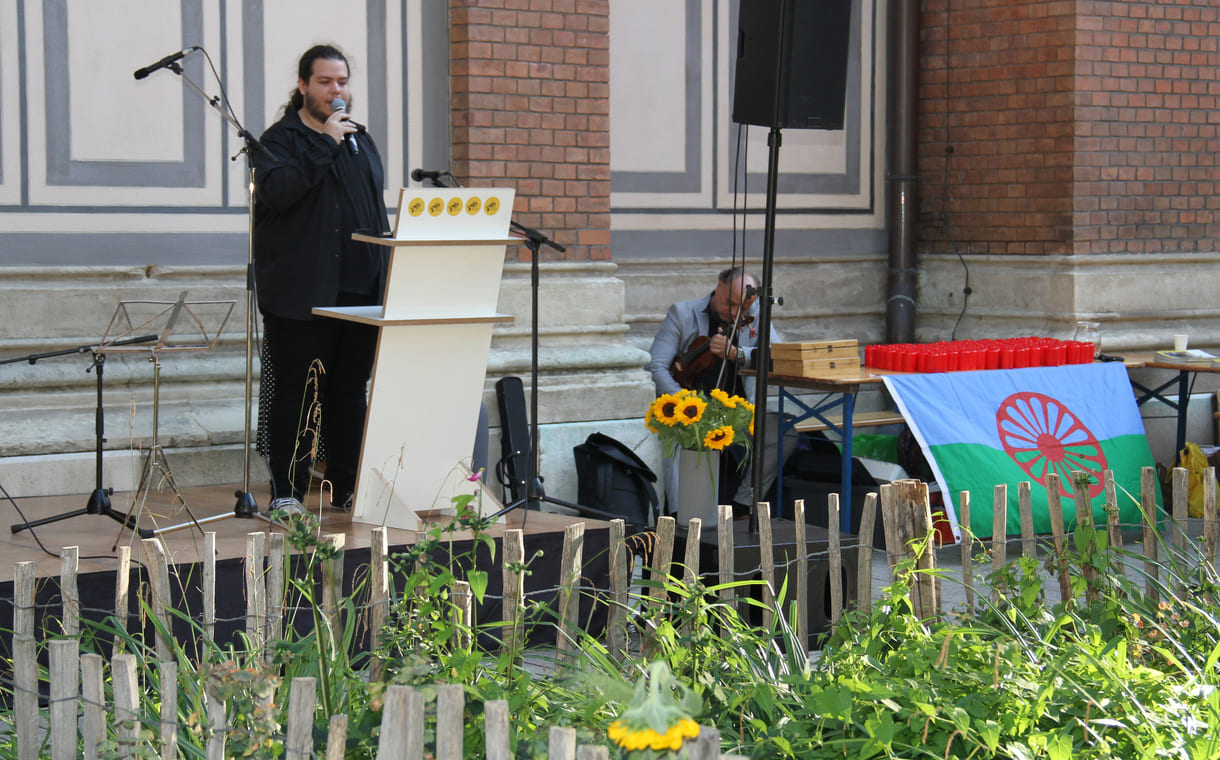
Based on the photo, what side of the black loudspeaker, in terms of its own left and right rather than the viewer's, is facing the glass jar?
left

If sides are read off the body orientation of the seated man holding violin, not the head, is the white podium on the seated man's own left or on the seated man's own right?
on the seated man's own right

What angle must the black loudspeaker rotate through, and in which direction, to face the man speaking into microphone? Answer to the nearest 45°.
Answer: approximately 135° to its right

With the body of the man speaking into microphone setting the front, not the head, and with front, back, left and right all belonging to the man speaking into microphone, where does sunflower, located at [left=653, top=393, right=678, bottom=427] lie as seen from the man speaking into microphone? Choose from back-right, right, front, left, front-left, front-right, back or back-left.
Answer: front-left

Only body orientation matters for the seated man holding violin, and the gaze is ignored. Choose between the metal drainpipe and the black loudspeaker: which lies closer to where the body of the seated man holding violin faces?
the black loudspeaker

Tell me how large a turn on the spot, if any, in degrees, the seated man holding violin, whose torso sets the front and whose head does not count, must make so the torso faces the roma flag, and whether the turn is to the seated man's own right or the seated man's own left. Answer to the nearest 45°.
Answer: approximately 45° to the seated man's own left

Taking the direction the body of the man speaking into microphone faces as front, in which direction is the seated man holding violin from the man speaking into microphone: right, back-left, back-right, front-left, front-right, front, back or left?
left

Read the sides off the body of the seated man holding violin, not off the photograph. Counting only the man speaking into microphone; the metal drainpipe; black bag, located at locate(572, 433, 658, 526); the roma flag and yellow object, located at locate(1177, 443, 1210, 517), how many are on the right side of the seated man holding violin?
2

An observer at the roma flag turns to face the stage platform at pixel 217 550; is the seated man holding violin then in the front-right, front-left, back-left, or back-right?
front-right

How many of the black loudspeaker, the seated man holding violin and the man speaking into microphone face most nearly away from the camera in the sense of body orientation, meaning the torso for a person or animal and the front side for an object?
0

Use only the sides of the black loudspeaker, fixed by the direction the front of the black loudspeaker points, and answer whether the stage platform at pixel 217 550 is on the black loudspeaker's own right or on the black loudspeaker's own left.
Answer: on the black loudspeaker's own right

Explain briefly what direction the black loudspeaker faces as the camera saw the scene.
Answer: facing the viewer and to the right of the viewer
